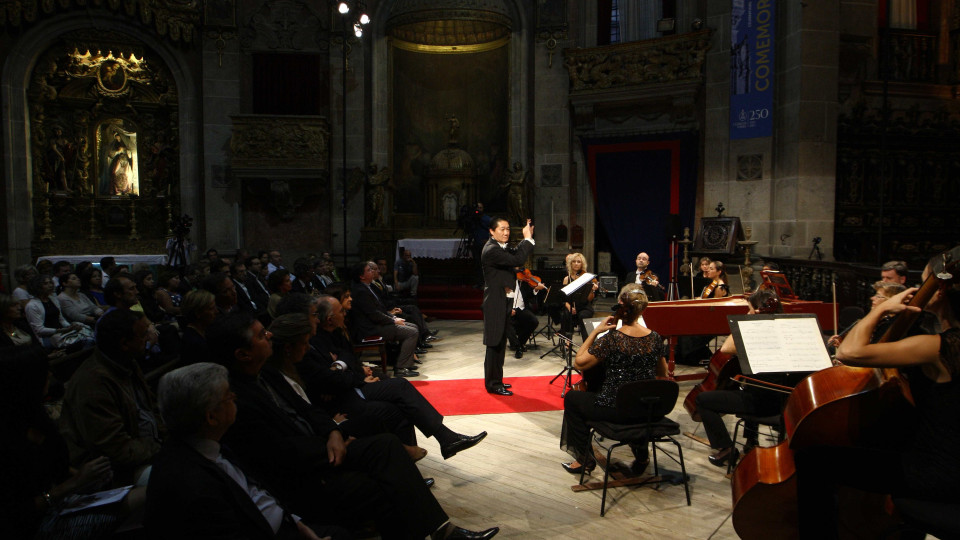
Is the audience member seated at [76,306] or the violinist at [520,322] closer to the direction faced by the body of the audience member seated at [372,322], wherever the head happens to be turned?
the violinist

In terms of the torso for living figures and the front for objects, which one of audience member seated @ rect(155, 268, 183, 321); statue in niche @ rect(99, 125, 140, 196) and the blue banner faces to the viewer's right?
the audience member seated

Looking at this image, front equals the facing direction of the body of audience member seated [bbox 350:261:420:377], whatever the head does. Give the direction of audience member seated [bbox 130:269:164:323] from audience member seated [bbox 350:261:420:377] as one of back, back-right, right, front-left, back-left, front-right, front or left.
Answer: back

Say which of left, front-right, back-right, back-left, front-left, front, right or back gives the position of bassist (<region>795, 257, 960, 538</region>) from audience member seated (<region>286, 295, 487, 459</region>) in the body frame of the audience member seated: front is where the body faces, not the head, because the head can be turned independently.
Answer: front-right

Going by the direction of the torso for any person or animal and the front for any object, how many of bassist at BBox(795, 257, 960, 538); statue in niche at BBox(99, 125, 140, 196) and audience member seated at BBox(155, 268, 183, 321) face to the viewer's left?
1

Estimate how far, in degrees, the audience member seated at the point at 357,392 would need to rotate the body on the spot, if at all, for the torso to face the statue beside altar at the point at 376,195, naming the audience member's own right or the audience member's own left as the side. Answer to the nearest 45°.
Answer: approximately 90° to the audience member's own left

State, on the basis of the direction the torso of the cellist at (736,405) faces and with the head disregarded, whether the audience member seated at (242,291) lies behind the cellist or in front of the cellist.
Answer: in front

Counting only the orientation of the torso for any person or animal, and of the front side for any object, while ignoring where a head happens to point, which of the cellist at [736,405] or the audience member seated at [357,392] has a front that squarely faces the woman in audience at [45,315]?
the cellist

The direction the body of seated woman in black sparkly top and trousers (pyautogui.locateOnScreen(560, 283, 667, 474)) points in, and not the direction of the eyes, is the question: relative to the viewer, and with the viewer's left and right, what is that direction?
facing away from the viewer and to the left of the viewer

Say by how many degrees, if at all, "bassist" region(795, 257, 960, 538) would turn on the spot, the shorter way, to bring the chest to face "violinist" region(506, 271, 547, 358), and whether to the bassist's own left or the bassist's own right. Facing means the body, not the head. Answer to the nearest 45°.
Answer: approximately 45° to the bassist's own right

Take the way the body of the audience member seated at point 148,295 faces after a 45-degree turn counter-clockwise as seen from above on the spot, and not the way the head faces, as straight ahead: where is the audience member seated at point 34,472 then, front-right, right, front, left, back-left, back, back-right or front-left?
back-right

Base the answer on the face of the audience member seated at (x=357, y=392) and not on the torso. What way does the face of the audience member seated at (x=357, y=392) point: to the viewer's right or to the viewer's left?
to the viewer's right

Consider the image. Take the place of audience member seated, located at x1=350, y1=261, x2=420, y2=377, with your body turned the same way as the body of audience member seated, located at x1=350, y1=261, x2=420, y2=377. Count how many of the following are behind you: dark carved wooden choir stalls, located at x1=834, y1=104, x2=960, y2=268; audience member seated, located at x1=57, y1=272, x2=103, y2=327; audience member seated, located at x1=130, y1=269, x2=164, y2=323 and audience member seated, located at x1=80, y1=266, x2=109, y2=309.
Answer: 3

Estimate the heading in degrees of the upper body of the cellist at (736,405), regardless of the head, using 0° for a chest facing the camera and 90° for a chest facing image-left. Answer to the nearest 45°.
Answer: approximately 90°

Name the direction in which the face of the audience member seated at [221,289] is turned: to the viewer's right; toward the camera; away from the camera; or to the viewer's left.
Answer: to the viewer's right
